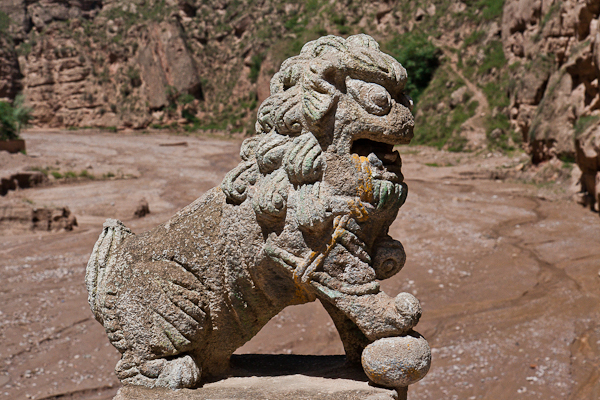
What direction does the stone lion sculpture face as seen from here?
to the viewer's right

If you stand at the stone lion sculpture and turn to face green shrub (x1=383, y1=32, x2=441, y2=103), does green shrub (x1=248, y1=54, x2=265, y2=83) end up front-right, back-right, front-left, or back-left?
front-left

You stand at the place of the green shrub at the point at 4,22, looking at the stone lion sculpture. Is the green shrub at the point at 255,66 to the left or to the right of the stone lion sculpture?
left

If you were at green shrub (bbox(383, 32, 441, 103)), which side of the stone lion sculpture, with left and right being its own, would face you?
left

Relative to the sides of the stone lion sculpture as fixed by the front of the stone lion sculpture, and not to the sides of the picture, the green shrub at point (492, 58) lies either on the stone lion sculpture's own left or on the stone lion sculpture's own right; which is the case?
on the stone lion sculpture's own left

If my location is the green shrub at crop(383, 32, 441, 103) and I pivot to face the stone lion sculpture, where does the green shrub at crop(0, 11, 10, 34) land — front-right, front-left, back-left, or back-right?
back-right

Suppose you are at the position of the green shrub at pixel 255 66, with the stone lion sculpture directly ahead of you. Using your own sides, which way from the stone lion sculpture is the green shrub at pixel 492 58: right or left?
left
